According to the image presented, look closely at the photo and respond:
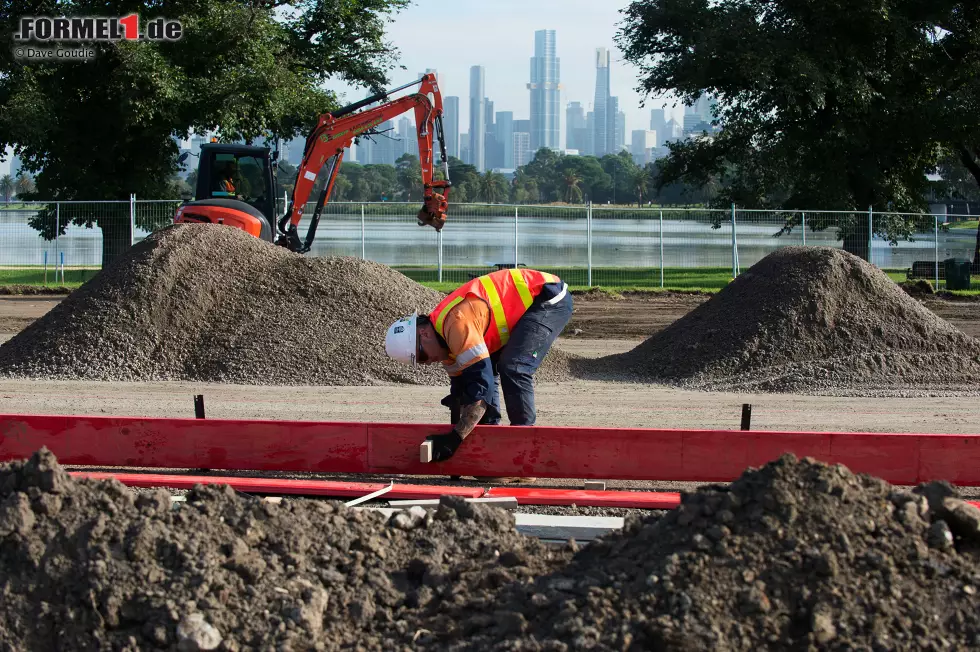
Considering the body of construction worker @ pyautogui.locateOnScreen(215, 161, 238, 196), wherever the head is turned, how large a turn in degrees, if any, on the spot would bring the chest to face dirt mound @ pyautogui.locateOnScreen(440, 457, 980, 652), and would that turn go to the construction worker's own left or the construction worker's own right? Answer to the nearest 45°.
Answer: approximately 90° to the construction worker's own right

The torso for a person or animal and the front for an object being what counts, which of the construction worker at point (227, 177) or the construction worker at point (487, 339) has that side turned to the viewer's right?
the construction worker at point (227, 177)

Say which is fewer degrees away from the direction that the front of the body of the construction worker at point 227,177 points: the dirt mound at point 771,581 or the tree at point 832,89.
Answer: the tree

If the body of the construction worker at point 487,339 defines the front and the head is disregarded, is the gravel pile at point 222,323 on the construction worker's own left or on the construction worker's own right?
on the construction worker's own right

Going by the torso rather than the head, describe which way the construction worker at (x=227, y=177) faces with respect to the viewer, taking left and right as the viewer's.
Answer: facing to the right of the viewer

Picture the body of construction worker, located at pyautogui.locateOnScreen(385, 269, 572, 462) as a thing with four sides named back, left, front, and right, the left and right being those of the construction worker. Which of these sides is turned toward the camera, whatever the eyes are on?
left

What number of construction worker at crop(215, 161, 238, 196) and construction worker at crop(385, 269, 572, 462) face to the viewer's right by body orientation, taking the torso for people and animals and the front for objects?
1

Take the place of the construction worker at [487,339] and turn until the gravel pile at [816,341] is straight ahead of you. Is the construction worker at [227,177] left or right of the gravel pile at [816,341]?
left

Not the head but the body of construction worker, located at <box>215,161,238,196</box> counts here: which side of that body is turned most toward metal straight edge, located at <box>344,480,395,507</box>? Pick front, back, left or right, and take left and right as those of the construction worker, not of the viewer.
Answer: right

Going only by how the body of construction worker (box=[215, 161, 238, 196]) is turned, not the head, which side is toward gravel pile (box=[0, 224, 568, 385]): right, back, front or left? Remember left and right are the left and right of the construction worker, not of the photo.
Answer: right

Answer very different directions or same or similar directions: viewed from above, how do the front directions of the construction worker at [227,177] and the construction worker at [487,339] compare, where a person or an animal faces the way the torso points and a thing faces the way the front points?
very different directions
